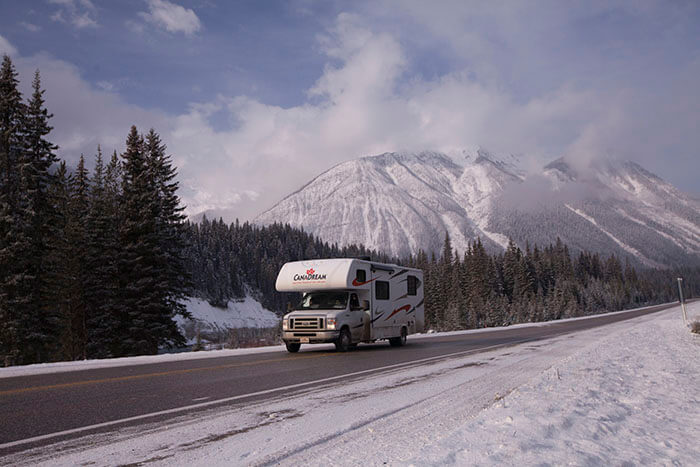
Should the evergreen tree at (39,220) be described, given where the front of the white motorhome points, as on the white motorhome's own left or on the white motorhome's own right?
on the white motorhome's own right

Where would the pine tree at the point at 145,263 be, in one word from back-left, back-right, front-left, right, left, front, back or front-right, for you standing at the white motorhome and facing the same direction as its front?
right

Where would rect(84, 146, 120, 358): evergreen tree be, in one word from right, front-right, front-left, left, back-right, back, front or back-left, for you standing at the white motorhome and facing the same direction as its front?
right

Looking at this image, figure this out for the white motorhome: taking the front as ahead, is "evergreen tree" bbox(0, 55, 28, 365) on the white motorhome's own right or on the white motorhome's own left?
on the white motorhome's own right

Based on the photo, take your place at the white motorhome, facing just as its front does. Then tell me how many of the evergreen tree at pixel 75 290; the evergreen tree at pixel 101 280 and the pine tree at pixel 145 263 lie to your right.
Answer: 3

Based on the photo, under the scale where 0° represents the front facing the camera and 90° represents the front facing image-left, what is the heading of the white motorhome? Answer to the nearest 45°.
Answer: approximately 45°

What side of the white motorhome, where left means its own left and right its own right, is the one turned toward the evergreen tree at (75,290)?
right
